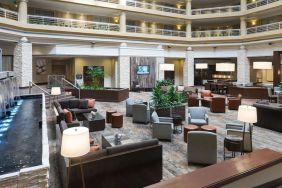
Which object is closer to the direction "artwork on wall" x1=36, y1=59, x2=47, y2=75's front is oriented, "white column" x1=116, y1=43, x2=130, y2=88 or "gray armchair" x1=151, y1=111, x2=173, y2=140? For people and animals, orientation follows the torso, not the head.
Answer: the gray armchair

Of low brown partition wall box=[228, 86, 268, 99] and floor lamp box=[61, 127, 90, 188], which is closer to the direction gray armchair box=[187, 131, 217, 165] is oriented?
the low brown partition wall

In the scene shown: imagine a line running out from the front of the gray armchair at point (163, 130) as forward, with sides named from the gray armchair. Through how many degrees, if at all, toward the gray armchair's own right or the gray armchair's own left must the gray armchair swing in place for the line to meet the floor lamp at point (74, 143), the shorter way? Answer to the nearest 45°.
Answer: approximately 90° to the gray armchair's own right

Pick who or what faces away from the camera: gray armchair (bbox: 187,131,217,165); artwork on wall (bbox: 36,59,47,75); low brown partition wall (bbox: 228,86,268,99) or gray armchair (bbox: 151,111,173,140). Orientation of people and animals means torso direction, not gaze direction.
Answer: gray armchair (bbox: 187,131,217,165)

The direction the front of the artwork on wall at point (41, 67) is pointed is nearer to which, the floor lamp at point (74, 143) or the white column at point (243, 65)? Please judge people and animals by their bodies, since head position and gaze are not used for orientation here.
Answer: the floor lamp

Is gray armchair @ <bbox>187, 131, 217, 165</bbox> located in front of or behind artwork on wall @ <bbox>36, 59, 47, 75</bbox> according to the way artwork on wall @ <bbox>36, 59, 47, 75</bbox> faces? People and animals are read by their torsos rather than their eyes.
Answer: in front

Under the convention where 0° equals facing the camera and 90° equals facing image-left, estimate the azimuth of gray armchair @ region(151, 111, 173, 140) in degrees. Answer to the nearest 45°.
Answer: approximately 270°

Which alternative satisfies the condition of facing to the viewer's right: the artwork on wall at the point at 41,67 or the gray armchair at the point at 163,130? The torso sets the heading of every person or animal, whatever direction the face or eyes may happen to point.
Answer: the gray armchair

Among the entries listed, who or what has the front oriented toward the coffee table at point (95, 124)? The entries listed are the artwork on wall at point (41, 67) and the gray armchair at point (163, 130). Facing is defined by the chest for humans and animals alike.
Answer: the artwork on wall

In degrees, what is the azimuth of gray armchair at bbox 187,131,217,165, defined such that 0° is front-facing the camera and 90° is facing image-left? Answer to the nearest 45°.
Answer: approximately 180°

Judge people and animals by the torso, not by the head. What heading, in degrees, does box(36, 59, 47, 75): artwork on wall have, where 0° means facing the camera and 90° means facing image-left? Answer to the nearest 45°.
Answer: approximately 0°

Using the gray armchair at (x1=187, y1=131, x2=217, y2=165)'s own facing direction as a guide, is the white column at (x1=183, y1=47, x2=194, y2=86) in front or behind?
in front
